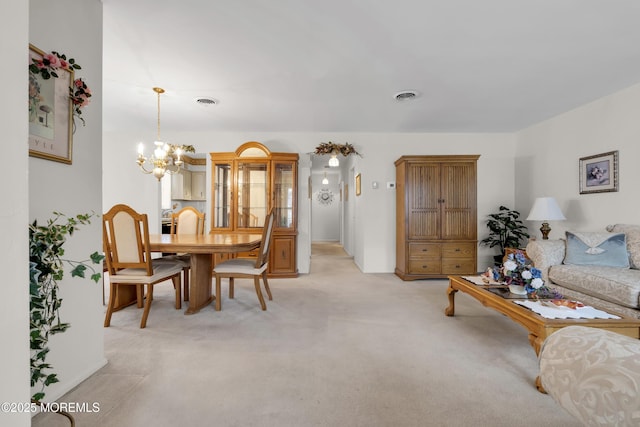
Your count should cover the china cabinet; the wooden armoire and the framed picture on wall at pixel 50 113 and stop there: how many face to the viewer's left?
0

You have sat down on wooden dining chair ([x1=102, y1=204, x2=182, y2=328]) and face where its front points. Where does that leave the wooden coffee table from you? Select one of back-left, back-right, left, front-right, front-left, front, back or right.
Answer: right

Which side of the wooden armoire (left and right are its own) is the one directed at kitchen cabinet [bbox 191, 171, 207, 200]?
right

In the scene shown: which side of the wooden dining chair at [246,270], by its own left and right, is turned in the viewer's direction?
left

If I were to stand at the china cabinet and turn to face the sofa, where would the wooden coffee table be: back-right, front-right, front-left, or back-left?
front-right

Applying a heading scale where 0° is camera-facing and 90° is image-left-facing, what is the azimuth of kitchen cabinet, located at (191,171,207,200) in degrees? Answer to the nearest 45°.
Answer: approximately 0°

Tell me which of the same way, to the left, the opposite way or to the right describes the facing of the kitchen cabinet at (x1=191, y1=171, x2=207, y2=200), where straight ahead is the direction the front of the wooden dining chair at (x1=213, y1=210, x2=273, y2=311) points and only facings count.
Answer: to the left

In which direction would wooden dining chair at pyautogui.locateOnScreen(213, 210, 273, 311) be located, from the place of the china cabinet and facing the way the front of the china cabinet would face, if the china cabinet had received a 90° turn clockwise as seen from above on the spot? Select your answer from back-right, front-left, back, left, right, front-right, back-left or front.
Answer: left

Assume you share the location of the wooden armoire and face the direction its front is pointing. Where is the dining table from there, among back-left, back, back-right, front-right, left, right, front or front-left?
front-right

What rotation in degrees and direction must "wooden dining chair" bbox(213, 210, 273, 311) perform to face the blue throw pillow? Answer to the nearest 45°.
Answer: approximately 180°

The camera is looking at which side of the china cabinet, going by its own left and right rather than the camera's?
front

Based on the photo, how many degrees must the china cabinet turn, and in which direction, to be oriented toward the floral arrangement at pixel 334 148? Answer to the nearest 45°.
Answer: approximately 90° to its left

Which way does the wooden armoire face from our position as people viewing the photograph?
facing the viewer

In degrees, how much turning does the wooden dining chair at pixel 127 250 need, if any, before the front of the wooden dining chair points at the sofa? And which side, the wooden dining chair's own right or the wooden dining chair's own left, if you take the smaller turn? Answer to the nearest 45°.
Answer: approximately 90° to the wooden dining chair's own right

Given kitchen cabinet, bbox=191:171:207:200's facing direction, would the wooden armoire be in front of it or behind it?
in front

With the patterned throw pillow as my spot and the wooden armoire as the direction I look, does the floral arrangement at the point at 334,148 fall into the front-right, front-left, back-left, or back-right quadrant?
front-left

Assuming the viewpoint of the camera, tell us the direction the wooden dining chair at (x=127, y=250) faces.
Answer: facing away from the viewer and to the right of the viewer

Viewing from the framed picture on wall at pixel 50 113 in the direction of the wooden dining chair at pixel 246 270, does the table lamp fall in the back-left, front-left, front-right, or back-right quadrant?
front-right

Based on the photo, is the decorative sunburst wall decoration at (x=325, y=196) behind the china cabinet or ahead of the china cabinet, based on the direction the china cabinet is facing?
behind

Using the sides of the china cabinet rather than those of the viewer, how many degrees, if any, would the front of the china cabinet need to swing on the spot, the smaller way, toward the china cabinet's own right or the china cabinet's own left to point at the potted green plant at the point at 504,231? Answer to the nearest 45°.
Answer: approximately 90° to the china cabinet's own left
